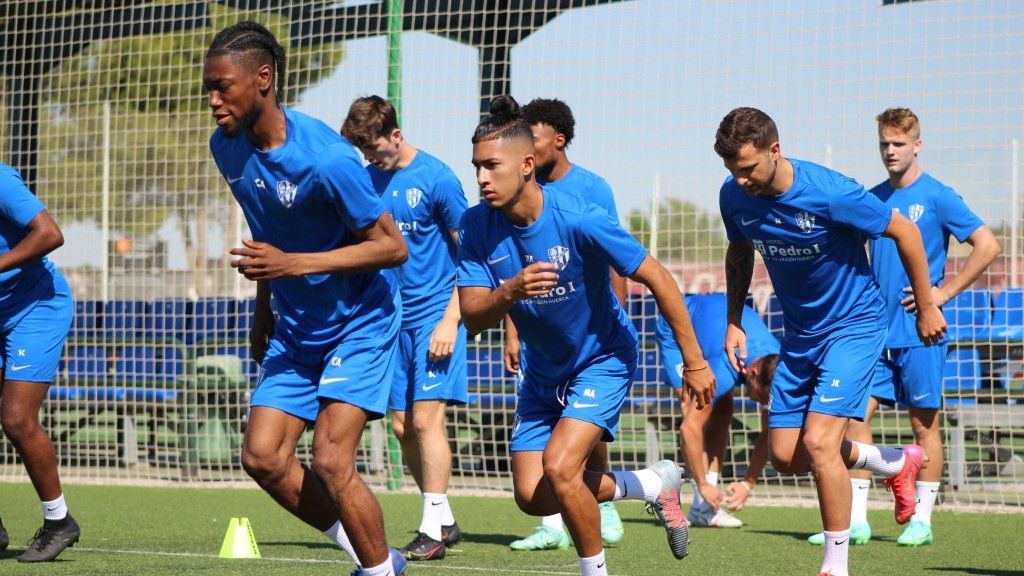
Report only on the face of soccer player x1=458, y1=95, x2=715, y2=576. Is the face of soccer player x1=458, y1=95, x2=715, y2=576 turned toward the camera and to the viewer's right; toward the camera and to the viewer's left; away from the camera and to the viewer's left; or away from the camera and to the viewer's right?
toward the camera and to the viewer's left

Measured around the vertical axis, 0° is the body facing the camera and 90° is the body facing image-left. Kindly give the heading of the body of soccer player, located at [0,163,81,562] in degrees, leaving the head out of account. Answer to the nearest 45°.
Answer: approximately 45°

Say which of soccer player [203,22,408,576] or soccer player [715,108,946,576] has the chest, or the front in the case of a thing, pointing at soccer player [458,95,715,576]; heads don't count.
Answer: soccer player [715,108,946,576]

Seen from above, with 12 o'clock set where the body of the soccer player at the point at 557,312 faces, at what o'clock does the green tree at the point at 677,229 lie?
The green tree is roughly at 5 o'clock from the soccer player.

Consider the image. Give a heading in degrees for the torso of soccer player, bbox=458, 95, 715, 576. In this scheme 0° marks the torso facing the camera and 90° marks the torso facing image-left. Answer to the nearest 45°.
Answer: approximately 45°

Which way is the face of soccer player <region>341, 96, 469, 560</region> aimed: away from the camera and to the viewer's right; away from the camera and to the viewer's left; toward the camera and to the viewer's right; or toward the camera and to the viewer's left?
toward the camera and to the viewer's left

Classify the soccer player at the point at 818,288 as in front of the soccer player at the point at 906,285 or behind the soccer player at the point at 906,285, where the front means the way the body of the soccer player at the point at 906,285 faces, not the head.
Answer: in front

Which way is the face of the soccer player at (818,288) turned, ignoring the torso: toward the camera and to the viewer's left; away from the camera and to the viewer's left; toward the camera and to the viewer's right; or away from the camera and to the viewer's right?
toward the camera and to the viewer's left
